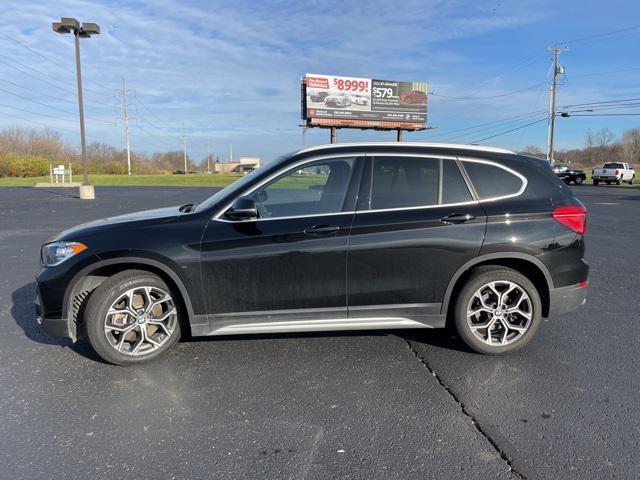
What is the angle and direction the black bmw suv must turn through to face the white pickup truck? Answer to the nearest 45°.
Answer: approximately 135° to its right

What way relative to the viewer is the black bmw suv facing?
to the viewer's left

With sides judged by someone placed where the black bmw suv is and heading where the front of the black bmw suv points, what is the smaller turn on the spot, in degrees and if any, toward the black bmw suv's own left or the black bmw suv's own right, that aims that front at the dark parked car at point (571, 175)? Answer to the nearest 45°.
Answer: approximately 135° to the black bmw suv's own right

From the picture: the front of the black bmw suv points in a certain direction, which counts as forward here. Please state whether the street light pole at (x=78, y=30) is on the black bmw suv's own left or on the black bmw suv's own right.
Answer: on the black bmw suv's own right

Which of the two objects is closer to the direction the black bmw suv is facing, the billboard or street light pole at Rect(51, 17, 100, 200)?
the street light pole

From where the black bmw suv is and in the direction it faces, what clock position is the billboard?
The billboard is roughly at 3 o'clock from the black bmw suv.
